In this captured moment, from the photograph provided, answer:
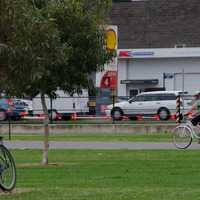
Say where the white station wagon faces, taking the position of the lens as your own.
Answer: facing to the left of the viewer

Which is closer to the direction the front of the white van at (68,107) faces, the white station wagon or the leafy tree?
the leafy tree

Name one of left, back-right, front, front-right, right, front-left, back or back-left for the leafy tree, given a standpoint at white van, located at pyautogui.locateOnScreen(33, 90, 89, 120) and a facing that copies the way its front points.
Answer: left

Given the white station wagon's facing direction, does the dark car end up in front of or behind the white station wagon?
in front

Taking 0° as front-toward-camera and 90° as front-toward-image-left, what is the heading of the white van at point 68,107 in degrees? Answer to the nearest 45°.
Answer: approximately 90°
